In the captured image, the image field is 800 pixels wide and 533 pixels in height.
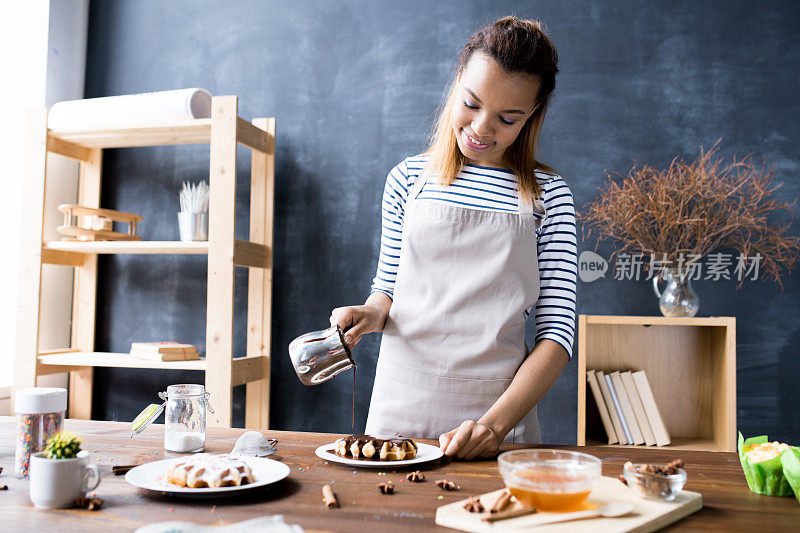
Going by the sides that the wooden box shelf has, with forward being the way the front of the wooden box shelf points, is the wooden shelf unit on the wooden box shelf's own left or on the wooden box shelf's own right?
on the wooden box shelf's own right

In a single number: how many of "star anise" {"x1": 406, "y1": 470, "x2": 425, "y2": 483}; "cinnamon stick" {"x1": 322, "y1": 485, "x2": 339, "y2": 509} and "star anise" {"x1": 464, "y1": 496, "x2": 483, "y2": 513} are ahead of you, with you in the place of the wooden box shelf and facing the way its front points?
3

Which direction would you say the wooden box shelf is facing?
toward the camera

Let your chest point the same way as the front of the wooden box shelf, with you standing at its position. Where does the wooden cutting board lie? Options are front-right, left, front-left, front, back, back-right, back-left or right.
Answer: front

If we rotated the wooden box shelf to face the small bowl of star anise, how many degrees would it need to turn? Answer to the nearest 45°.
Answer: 0° — it already faces it

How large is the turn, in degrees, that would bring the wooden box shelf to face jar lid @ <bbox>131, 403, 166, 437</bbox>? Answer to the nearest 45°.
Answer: approximately 45° to its right

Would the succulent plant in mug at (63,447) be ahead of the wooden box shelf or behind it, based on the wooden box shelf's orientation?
ahead

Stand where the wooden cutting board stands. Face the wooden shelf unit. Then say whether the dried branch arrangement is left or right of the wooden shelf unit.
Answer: right

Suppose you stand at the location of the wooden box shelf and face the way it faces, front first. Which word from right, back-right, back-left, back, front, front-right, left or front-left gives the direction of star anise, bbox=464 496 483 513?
front
